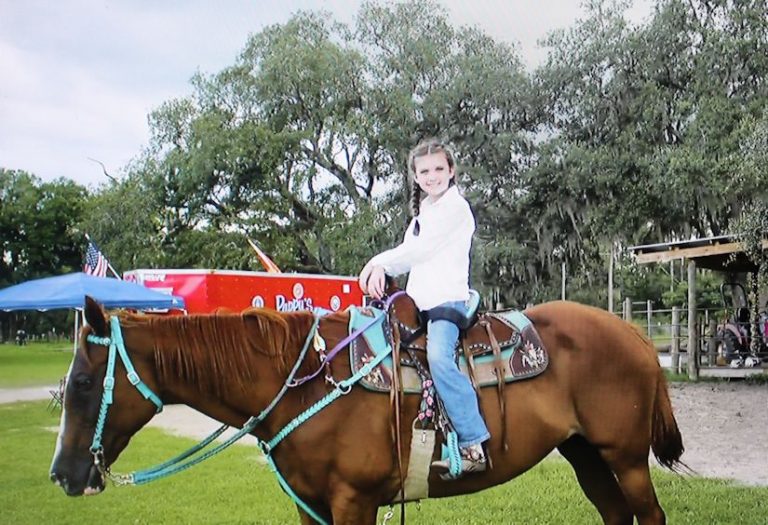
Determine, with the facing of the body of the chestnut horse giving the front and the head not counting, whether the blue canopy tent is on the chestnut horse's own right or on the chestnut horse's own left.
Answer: on the chestnut horse's own right

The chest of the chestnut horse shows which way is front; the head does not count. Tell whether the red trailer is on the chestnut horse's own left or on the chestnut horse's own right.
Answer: on the chestnut horse's own right

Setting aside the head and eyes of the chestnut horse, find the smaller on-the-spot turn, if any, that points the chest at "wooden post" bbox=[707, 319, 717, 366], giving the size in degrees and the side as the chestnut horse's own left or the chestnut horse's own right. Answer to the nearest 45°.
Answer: approximately 135° to the chestnut horse's own right

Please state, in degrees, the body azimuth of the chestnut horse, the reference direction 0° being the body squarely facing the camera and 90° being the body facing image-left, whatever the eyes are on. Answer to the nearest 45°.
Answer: approximately 90°

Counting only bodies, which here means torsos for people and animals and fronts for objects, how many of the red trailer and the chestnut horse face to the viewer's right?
0

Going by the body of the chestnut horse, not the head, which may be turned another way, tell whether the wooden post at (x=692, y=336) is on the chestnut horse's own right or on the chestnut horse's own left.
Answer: on the chestnut horse's own right

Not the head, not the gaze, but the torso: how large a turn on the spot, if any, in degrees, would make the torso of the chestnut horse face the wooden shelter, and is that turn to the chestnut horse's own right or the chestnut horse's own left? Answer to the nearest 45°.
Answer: approximately 135° to the chestnut horse's own right
